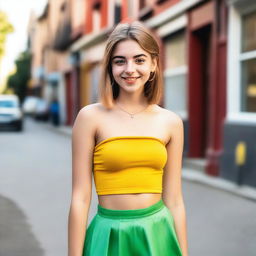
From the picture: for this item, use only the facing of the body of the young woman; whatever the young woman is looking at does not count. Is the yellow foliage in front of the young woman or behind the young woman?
behind

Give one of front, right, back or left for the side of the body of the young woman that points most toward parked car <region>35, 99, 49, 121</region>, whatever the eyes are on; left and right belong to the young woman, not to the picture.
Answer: back

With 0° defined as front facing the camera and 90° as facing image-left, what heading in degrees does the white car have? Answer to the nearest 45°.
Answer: approximately 0°

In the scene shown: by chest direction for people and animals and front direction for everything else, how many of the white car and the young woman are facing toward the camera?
2

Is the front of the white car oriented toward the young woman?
yes

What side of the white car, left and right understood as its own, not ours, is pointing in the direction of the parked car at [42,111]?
back

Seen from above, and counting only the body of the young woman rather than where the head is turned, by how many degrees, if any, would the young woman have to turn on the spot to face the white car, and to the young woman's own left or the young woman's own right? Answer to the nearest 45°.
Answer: approximately 180°
